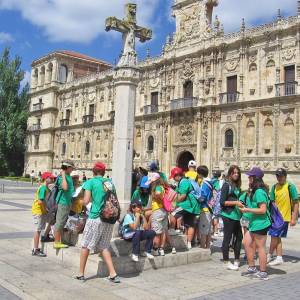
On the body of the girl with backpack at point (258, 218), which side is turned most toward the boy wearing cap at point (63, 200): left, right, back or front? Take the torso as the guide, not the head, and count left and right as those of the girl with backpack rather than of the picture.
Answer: front

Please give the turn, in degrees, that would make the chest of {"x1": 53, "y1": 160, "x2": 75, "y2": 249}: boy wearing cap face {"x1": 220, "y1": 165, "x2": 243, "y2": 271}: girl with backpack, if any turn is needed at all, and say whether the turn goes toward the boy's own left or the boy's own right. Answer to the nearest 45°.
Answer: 0° — they already face them

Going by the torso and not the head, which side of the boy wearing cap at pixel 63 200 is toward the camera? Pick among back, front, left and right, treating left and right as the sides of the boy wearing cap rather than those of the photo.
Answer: right

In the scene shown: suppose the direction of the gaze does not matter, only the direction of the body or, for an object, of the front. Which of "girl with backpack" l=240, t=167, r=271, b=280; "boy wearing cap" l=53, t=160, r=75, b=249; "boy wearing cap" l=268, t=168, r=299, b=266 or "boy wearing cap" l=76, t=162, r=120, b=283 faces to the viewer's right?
"boy wearing cap" l=53, t=160, r=75, b=249

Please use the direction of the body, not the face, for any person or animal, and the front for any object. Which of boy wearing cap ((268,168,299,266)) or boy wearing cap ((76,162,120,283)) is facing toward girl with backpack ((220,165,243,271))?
boy wearing cap ((268,168,299,266))

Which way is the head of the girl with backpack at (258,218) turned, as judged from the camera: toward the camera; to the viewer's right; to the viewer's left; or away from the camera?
to the viewer's left

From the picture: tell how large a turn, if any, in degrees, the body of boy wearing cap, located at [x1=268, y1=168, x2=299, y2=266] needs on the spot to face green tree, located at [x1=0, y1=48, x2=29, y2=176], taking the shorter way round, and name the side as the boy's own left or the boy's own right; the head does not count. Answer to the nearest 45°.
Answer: approximately 90° to the boy's own right

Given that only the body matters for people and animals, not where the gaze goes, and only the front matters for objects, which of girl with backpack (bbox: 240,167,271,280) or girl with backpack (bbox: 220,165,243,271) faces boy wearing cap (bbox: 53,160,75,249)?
girl with backpack (bbox: 240,167,271,280)

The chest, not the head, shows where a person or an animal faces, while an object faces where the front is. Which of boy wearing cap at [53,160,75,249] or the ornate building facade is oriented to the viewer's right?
the boy wearing cap

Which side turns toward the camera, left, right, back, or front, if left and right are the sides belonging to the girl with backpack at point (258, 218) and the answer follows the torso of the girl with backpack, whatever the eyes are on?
left
